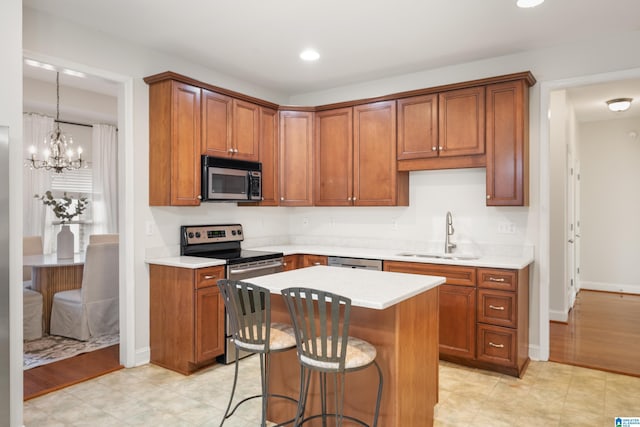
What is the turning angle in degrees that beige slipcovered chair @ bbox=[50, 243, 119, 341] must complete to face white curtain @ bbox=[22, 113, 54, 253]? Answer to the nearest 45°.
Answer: approximately 45° to its right

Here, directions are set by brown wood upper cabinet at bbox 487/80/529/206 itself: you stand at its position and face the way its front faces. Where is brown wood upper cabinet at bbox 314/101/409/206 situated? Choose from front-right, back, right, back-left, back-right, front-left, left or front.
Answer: right

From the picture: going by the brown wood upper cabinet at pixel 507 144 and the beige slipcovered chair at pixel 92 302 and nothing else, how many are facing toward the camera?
1

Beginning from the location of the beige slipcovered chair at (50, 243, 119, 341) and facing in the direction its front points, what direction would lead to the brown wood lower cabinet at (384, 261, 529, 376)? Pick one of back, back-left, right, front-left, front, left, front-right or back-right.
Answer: back

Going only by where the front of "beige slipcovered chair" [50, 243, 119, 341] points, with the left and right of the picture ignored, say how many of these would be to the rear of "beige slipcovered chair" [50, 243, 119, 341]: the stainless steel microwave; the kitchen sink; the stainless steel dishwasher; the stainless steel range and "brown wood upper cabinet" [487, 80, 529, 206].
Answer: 5

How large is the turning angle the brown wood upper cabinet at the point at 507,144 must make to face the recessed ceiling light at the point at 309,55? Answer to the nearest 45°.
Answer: approximately 90° to its right

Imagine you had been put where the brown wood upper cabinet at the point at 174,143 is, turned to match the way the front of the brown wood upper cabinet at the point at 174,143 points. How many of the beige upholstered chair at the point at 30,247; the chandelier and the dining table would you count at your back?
3

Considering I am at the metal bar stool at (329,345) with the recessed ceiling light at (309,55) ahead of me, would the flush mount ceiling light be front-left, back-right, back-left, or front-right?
front-right

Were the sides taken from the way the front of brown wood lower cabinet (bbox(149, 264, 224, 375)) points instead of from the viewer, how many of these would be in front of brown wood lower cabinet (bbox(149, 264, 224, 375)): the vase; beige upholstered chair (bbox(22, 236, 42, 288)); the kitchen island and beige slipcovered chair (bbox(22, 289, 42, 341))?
1

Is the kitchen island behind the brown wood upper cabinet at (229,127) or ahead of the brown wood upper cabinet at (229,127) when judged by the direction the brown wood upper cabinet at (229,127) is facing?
ahead

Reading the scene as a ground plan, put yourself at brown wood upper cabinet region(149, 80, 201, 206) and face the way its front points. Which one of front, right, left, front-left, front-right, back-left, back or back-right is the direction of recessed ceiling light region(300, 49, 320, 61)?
front-left

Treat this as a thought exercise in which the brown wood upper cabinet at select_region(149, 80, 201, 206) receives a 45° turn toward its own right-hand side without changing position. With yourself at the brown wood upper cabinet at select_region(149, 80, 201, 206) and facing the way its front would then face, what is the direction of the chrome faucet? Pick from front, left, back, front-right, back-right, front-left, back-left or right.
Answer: left
